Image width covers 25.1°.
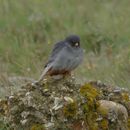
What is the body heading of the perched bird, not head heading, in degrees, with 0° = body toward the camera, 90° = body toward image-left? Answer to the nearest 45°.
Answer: approximately 315°
